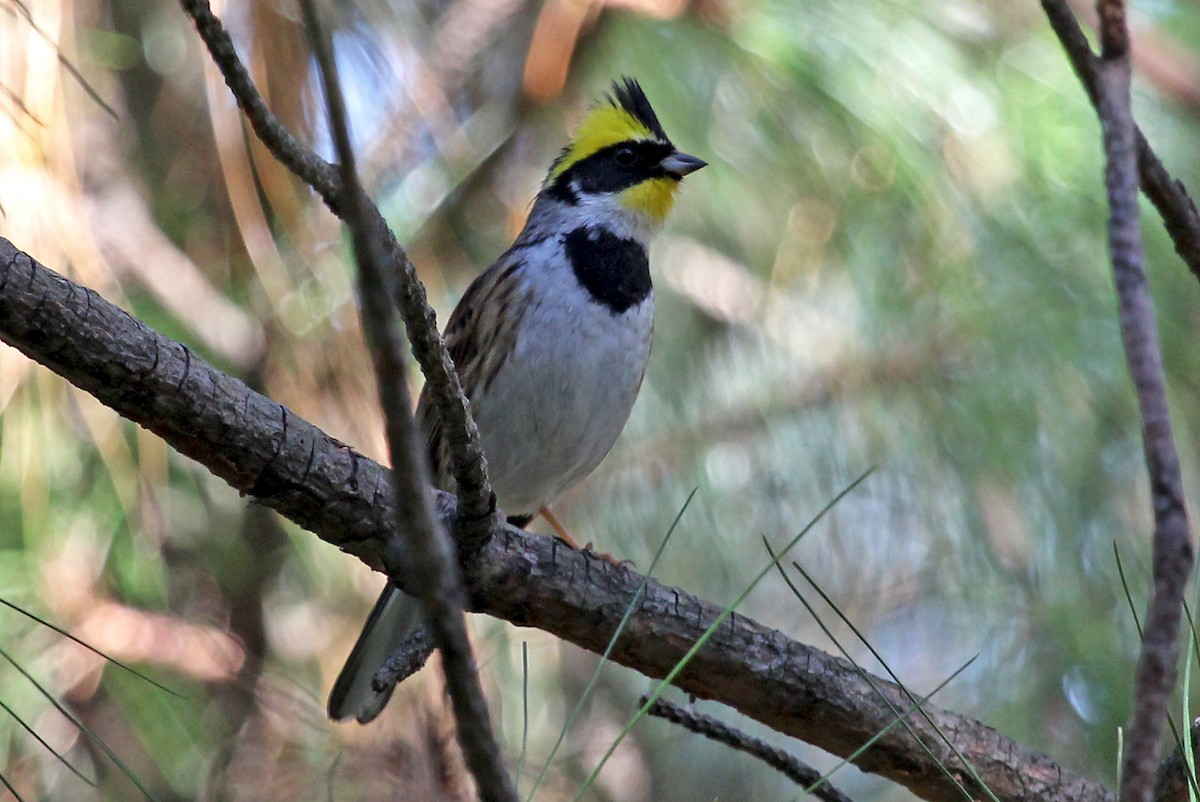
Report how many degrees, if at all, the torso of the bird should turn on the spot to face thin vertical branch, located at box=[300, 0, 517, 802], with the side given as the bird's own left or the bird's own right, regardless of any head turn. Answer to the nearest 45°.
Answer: approximately 45° to the bird's own right

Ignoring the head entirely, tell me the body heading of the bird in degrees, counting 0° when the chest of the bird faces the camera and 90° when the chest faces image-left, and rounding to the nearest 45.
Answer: approximately 315°

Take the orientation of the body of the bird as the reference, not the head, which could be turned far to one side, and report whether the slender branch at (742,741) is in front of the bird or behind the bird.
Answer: in front

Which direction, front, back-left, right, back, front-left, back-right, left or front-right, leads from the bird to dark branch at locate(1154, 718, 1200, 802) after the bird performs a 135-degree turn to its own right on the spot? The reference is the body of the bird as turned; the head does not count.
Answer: back-left

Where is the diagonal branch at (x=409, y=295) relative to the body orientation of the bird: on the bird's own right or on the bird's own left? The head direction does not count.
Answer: on the bird's own right

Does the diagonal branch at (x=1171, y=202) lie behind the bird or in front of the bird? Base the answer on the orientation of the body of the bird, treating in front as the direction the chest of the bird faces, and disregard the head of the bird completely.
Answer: in front
